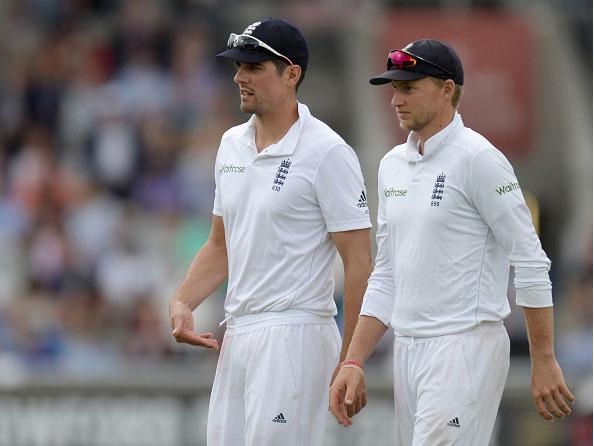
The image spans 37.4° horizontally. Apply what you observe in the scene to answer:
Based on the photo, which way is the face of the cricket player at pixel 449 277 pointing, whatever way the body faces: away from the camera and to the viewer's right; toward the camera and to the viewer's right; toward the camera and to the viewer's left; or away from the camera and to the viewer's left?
toward the camera and to the viewer's left

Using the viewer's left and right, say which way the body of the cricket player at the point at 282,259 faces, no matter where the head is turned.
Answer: facing the viewer and to the left of the viewer

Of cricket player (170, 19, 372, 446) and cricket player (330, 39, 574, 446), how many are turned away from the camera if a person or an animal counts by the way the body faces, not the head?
0

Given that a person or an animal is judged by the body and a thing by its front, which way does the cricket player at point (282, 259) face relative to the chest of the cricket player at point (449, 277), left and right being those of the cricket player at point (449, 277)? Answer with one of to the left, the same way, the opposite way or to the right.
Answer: the same way

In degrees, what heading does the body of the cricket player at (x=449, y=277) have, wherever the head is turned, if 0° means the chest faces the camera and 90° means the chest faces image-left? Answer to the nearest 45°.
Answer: approximately 45°

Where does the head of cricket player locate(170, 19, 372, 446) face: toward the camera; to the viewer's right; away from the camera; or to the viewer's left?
to the viewer's left

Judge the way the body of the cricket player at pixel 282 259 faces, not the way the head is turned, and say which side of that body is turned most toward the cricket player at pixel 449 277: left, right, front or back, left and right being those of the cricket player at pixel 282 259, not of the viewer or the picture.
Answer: left
